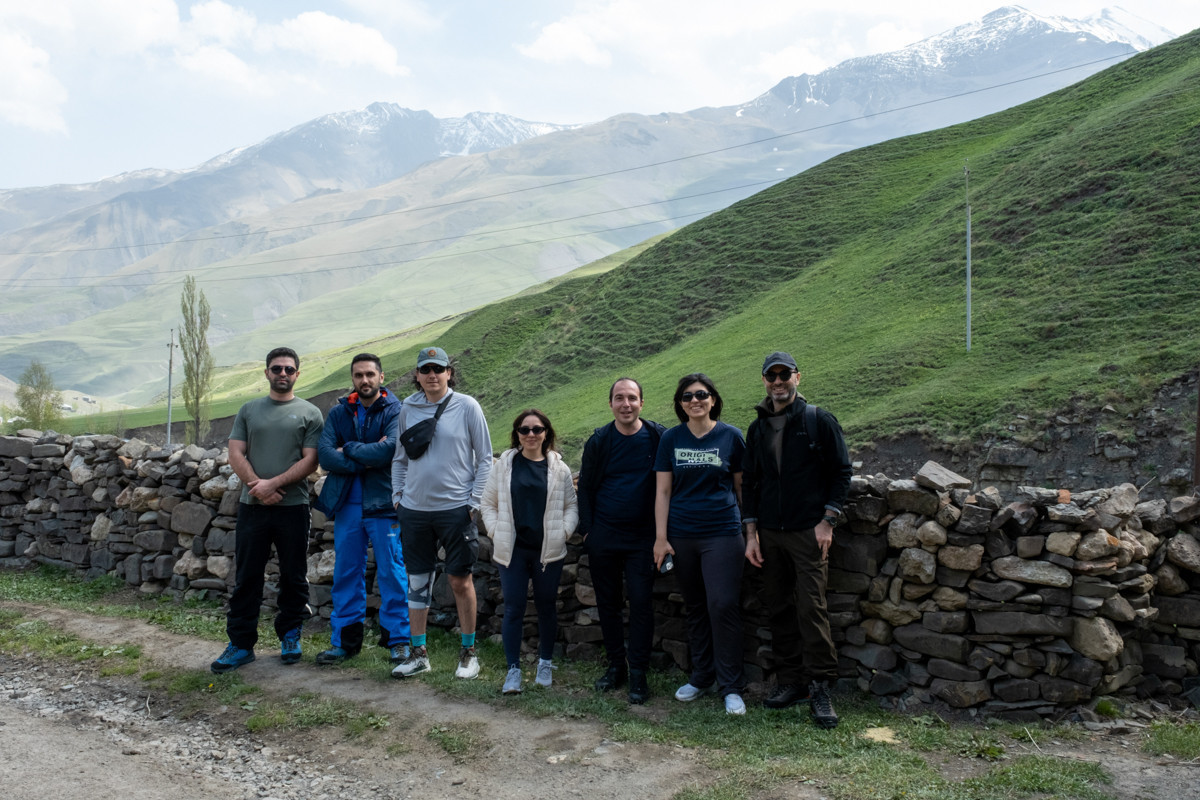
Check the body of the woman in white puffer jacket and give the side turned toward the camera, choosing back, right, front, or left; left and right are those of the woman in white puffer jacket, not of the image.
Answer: front

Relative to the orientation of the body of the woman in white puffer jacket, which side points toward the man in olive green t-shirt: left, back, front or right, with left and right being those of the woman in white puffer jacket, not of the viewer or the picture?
right

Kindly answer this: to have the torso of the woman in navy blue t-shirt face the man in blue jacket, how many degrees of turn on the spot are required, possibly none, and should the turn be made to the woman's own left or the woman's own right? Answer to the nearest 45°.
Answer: approximately 90° to the woman's own right

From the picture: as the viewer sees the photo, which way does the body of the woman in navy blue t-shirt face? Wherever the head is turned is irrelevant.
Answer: toward the camera

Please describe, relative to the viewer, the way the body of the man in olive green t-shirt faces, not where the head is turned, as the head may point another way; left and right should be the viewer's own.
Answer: facing the viewer

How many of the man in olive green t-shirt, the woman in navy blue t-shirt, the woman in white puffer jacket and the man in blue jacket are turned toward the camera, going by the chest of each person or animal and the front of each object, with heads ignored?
4

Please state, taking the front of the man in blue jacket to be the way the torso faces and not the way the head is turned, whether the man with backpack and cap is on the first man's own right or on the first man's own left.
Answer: on the first man's own left

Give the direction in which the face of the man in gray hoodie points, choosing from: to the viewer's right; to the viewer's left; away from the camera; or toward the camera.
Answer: toward the camera

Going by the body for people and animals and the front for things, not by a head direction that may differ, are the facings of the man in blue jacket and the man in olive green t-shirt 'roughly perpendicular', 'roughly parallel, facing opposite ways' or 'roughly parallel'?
roughly parallel

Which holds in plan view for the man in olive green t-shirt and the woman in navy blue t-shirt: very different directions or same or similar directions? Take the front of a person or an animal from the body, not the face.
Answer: same or similar directions

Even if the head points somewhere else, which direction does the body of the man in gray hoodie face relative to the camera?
toward the camera
